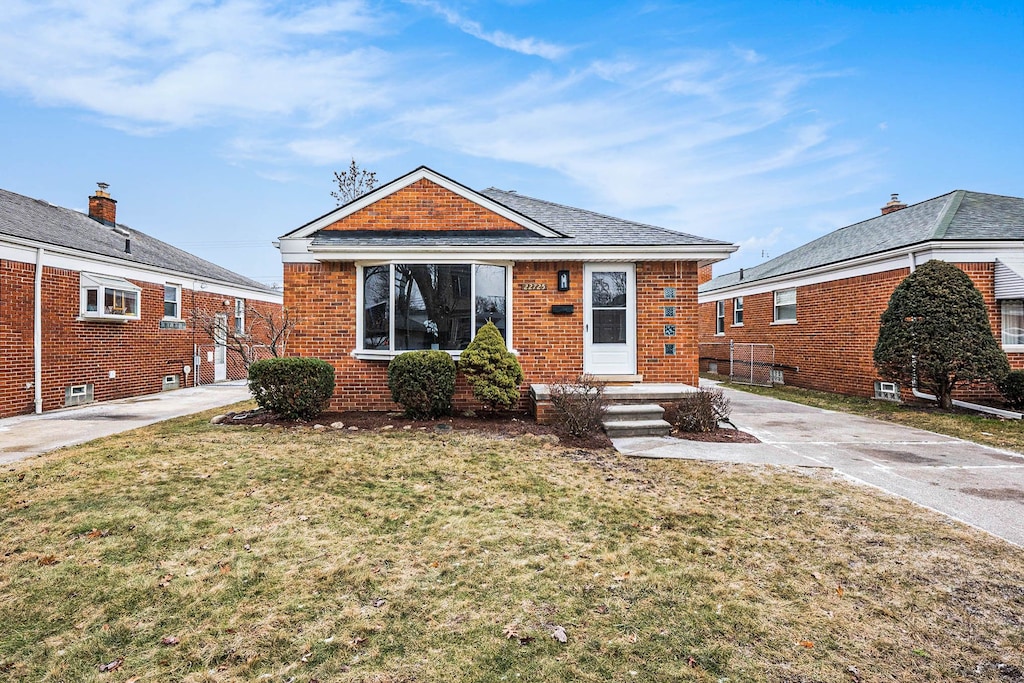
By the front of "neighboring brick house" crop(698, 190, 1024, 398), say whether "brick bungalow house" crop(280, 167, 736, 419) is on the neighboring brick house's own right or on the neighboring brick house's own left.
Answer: on the neighboring brick house's own right

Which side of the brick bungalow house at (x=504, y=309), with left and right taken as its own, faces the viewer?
front

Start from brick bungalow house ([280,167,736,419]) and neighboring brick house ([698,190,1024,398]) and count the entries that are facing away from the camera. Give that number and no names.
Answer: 0

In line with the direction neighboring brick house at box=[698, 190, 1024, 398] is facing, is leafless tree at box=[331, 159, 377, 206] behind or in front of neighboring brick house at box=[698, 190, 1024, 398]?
behind

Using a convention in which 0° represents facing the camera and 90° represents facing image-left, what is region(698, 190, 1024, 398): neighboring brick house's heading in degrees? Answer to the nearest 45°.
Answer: approximately 315°

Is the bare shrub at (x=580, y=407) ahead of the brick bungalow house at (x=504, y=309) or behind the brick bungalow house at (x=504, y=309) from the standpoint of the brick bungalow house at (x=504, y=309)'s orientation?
ahead

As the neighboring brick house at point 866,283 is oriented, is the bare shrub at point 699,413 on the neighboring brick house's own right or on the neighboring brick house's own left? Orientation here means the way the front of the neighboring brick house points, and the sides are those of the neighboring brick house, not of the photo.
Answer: on the neighboring brick house's own right

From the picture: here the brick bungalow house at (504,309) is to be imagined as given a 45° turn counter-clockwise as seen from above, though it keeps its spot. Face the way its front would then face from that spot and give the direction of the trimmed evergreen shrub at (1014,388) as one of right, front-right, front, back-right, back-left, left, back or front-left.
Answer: front-left
